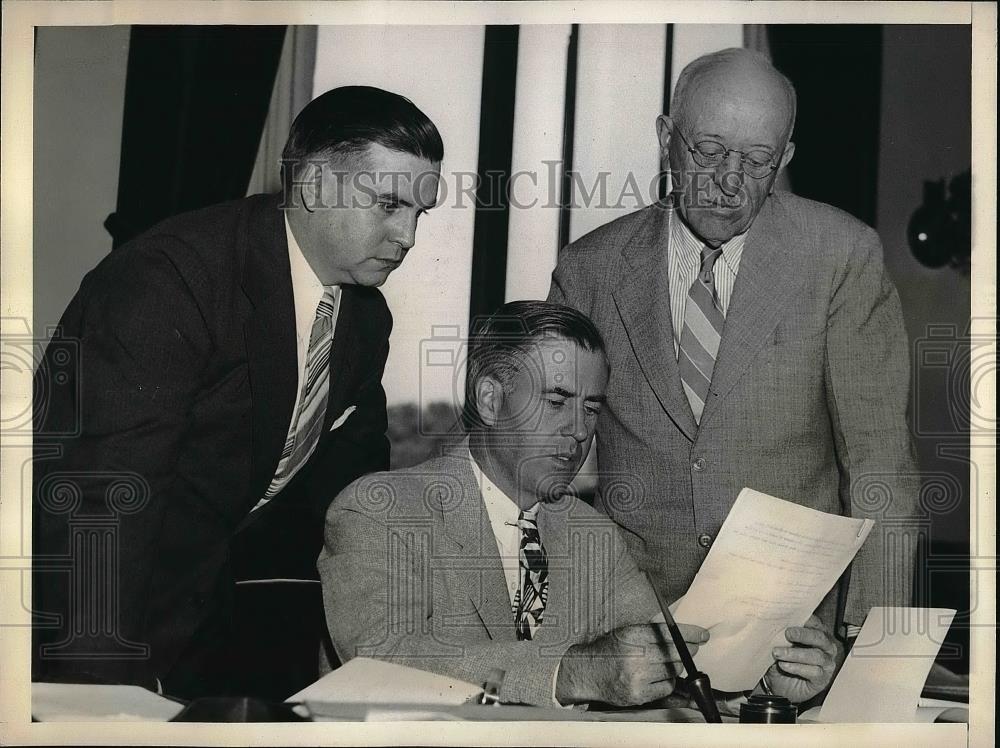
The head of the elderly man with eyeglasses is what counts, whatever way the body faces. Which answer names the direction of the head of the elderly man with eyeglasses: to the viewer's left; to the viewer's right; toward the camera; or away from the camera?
toward the camera

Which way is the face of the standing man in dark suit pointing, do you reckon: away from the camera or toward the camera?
toward the camera

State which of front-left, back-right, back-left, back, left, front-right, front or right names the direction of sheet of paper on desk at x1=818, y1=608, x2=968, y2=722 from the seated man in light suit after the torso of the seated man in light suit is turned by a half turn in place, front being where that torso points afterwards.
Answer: back-right

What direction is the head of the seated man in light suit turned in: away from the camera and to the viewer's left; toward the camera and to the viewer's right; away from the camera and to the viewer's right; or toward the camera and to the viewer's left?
toward the camera and to the viewer's right

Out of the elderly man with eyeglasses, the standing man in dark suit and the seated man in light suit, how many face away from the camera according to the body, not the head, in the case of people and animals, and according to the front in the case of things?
0

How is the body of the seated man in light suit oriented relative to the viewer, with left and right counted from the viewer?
facing the viewer and to the right of the viewer

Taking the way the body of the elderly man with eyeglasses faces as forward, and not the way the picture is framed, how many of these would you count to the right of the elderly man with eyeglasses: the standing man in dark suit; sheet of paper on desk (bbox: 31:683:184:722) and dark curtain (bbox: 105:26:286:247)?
3

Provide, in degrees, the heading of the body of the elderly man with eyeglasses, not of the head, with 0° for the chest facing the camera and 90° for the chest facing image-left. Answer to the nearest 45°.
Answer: approximately 0°
